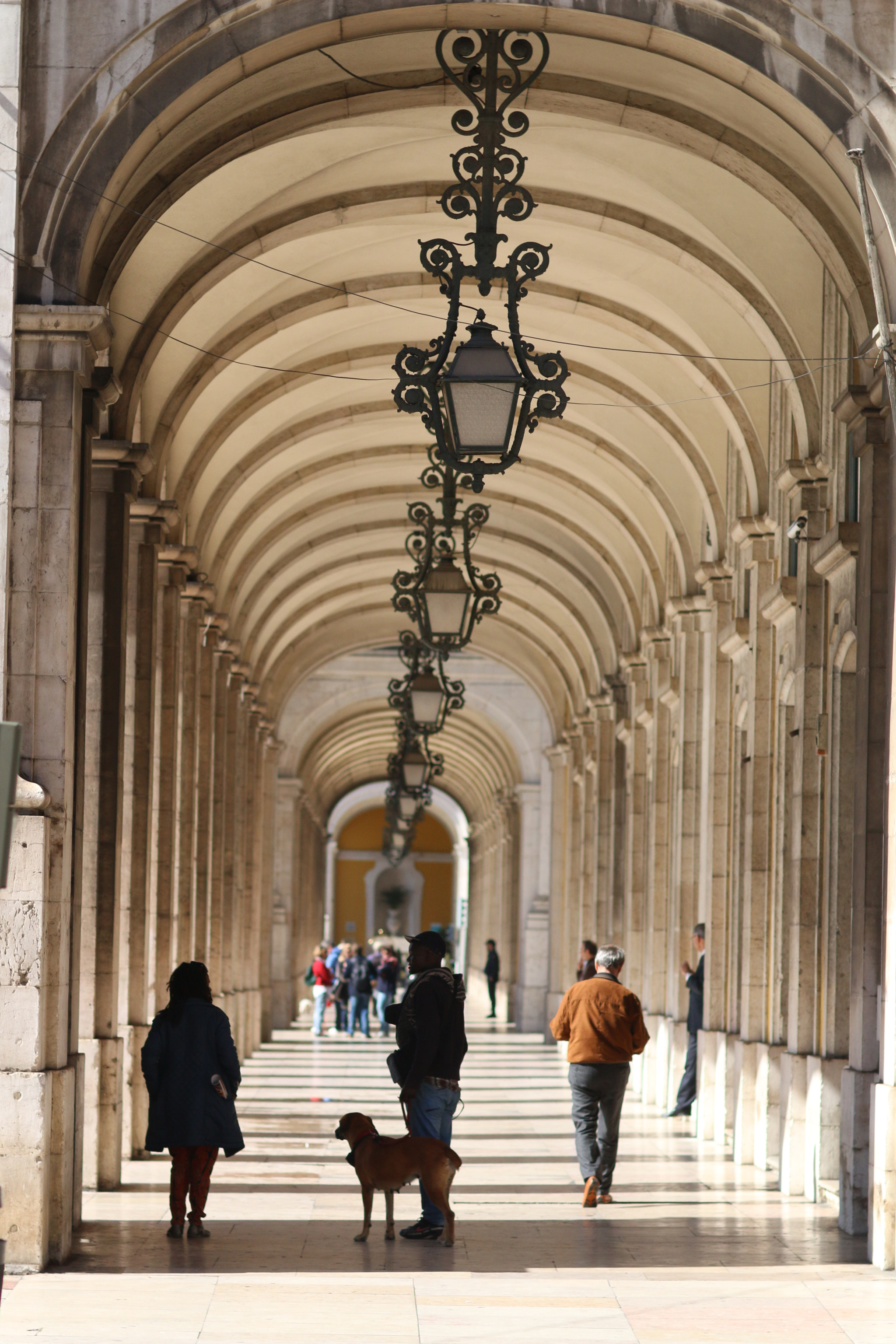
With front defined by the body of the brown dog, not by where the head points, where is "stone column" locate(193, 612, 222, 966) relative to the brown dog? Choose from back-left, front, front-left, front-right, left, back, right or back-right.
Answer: right

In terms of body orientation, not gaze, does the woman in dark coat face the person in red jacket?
yes

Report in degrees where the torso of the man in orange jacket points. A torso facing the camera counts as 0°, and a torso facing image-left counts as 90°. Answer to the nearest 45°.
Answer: approximately 180°

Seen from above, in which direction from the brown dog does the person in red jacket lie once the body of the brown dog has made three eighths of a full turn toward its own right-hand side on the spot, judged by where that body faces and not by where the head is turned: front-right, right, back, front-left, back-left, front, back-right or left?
front-left

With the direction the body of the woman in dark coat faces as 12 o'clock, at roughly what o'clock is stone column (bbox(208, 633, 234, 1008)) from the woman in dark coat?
The stone column is roughly at 12 o'clock from the woman in dark coat.

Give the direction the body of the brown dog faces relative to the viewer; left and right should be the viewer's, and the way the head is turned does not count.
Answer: facing to the left of the viewer

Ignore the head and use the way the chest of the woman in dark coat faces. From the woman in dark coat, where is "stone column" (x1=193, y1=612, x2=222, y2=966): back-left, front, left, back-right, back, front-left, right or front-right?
front

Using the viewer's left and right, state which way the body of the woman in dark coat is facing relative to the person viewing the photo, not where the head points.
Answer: facing away from the viewer

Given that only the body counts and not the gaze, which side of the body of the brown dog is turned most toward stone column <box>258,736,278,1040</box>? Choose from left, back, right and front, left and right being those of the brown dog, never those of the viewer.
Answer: right

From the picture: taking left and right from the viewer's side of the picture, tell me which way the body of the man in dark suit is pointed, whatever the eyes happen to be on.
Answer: facing to the left of the viewer

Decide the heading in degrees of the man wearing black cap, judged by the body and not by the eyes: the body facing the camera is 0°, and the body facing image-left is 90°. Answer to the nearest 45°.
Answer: approximately 90°

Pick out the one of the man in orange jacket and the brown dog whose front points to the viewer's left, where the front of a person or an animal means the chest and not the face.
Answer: the brown dog

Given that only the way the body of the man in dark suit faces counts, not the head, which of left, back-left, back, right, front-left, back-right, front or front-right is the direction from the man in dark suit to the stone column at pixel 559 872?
right

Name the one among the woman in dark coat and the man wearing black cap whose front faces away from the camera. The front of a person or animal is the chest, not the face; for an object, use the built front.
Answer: the woman in dark coat

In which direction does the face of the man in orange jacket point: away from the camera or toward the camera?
away from the camera

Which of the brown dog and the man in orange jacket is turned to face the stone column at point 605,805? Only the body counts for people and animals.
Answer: the man in orange jacket
